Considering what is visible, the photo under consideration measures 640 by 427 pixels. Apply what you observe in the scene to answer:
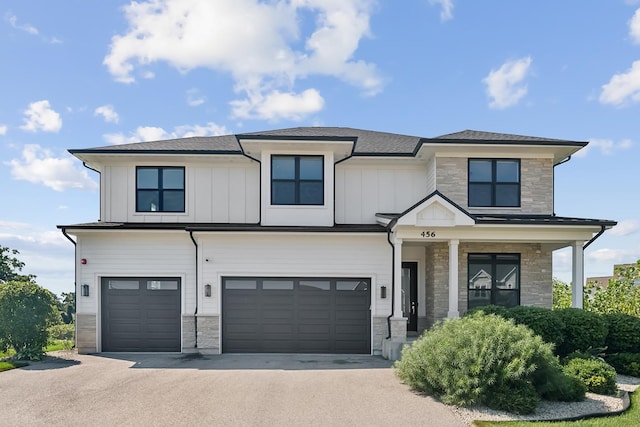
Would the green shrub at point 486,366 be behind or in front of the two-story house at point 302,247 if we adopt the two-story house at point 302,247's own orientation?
in front

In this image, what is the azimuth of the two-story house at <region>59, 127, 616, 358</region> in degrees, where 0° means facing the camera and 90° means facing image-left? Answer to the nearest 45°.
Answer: approximately 0°
